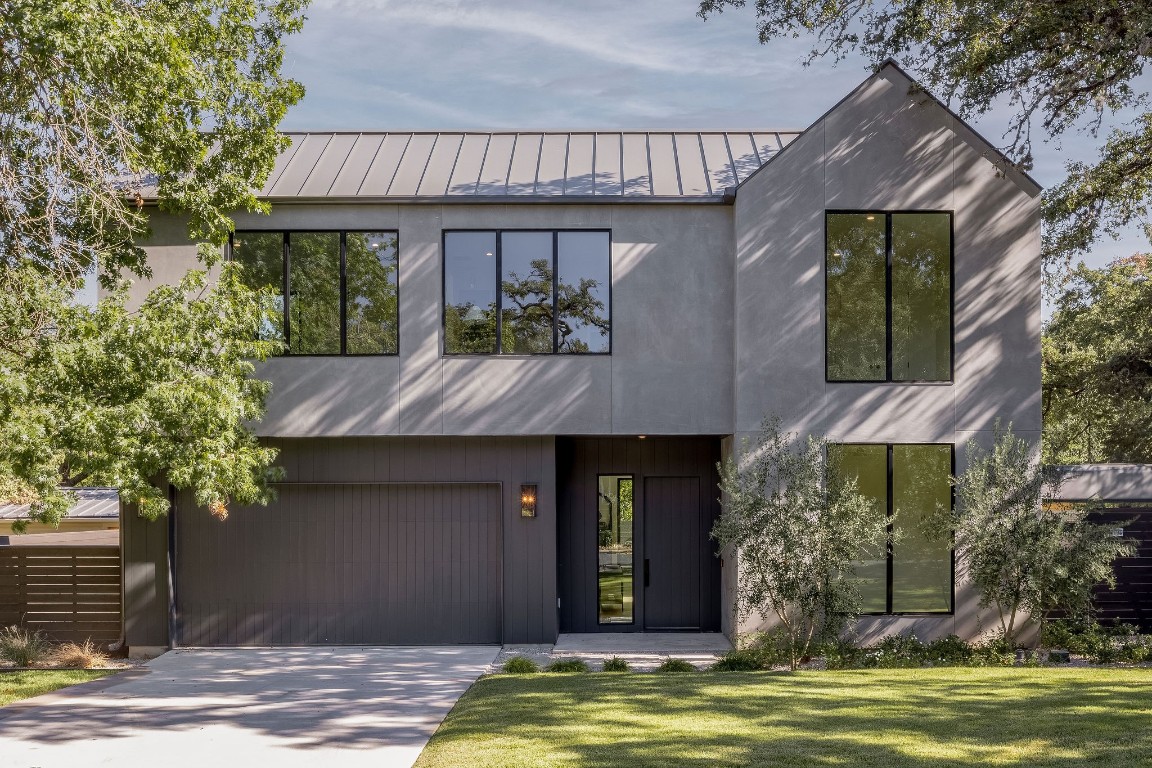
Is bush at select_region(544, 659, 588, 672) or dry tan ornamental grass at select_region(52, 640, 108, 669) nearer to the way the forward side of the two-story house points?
the bush

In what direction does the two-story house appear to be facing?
toward the camera

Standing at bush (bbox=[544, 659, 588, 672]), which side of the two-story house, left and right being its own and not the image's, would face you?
front

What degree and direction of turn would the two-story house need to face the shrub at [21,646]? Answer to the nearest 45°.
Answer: approximately 90° to its right

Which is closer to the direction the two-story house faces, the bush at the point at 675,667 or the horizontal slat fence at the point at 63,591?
the bush

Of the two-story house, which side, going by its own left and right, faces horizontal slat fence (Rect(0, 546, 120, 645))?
right

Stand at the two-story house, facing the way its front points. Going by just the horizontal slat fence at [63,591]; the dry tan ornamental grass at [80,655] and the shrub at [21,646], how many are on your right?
3

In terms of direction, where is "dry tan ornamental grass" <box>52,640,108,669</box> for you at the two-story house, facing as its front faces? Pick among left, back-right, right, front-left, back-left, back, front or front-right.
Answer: right

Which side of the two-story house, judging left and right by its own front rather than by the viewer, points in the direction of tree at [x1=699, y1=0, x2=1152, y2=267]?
left

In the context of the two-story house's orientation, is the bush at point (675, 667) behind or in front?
in front

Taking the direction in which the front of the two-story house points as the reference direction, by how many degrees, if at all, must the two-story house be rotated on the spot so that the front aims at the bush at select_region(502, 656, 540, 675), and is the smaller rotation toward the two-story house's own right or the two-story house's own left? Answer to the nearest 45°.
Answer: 0° — it already faces it

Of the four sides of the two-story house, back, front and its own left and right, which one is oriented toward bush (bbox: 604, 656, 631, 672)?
front
